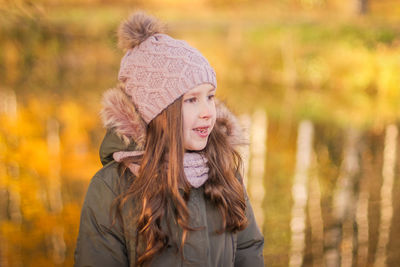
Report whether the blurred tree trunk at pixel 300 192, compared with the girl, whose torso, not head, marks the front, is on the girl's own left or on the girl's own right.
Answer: on the girl's own left

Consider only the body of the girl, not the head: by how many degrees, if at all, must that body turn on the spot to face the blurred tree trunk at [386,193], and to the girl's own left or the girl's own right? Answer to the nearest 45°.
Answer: approximately 90° to the girl's own left

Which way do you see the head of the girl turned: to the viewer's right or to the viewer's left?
to the viewer's right

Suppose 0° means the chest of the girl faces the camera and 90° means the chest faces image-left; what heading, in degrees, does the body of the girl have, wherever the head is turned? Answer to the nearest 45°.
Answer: approximately 315°

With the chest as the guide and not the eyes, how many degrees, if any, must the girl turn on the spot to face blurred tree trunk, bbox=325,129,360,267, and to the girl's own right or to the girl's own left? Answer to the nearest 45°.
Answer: approximately 90° to the girl's own left

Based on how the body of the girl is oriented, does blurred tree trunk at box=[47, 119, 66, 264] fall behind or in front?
behind

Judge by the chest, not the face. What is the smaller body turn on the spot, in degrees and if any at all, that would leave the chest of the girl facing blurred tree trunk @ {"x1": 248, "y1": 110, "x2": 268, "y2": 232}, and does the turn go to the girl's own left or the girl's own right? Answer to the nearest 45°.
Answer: approximately 135° to the girl's own left
